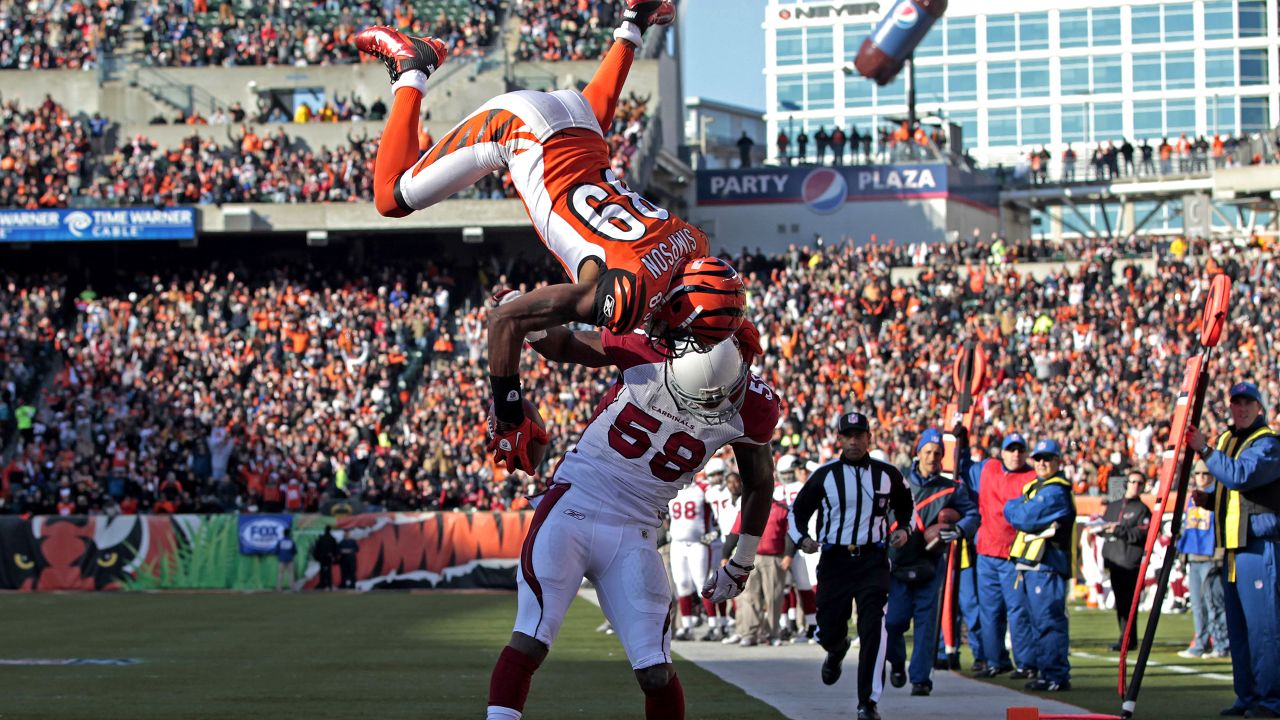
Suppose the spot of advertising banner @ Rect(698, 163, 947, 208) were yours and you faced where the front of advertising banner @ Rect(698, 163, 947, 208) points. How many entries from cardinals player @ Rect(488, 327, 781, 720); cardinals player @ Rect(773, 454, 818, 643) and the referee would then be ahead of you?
3

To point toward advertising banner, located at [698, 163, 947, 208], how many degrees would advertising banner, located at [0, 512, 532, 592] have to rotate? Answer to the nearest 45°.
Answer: approximately 135° to its left

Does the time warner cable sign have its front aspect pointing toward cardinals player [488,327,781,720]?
yes
